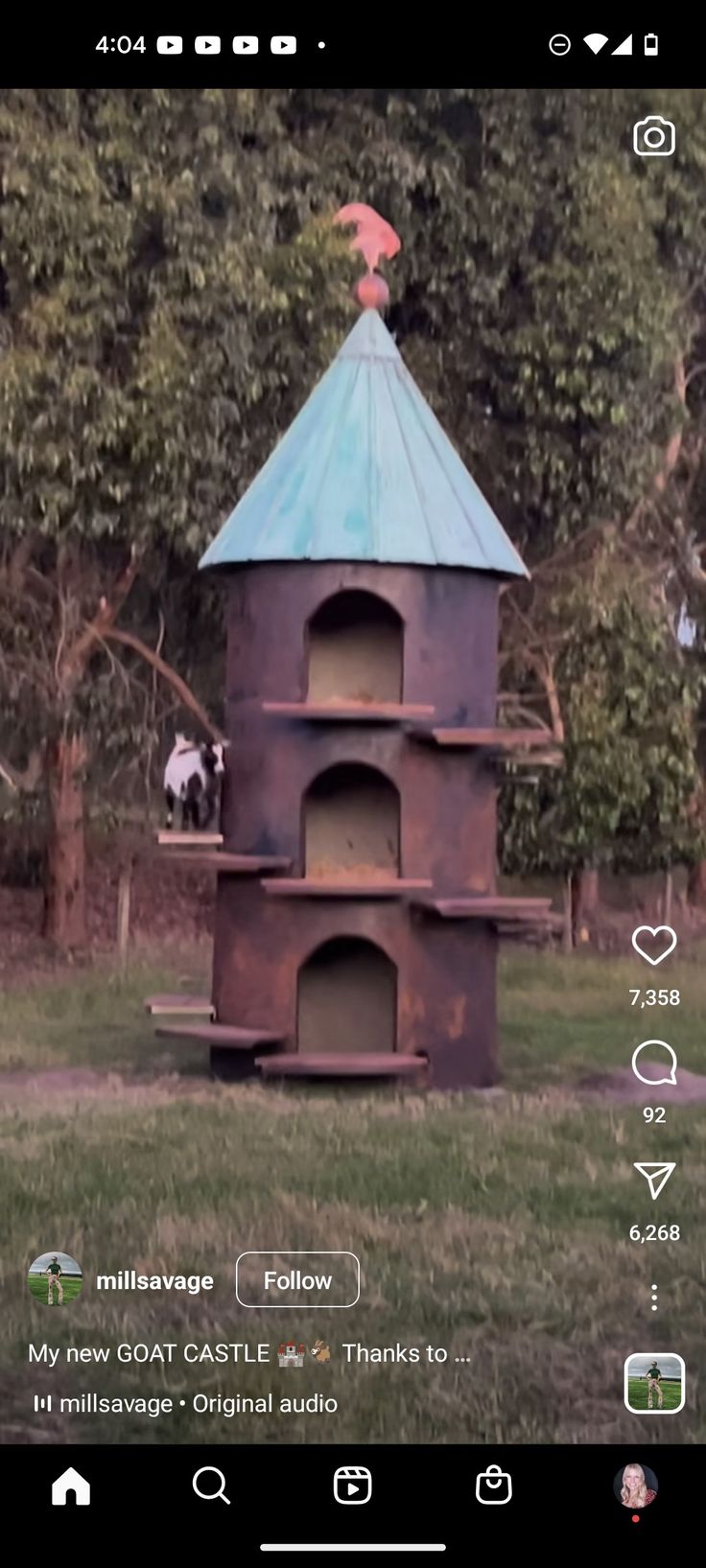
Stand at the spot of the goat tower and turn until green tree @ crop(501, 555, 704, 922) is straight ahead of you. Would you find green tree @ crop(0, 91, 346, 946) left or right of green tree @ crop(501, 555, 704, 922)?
left

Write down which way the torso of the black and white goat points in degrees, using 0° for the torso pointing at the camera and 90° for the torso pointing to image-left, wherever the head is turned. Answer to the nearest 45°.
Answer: approximately 315°

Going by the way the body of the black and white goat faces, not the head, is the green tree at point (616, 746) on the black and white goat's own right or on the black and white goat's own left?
on the black and white goat's own left
